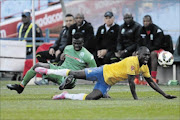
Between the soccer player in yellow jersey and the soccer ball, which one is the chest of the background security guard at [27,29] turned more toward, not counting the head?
the soccer player in yellow jersey

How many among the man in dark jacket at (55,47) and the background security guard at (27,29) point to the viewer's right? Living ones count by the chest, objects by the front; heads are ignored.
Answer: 0

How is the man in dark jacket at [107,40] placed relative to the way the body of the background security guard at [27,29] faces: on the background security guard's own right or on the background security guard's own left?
on the background security guard's own left

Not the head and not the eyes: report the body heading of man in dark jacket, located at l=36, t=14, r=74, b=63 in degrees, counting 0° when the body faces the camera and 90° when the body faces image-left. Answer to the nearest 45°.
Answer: approximately 45°

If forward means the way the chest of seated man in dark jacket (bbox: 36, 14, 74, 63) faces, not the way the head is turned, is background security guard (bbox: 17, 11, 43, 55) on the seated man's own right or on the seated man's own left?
on the seated man's own right

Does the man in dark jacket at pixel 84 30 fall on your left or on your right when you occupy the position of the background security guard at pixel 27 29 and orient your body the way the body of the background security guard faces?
on your left

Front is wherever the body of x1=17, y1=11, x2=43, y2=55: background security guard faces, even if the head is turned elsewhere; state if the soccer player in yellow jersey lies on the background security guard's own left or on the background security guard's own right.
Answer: on the background security guard's own left

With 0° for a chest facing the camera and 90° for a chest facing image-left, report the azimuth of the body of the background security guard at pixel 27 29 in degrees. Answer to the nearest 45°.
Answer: approximately 45°

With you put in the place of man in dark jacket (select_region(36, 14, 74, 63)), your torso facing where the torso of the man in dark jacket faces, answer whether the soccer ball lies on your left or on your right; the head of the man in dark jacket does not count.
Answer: on your left

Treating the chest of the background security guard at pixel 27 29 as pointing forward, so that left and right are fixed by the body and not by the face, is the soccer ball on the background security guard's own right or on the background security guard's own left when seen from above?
on the background security guard's own left

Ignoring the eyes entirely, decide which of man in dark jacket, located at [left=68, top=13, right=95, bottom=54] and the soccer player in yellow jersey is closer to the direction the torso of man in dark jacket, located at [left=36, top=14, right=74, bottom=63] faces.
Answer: the soccer player in yellow jersey

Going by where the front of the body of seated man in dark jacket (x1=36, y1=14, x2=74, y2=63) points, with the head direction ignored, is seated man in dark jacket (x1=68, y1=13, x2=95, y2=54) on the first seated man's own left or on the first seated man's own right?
on the first seated man's own left
